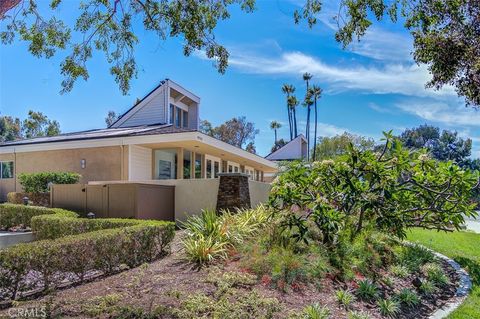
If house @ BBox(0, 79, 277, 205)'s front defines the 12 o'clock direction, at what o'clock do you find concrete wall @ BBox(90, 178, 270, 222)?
The concrete wall is roughly at 1 o'clock from the house.

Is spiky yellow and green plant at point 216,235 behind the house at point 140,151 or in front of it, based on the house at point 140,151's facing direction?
in front

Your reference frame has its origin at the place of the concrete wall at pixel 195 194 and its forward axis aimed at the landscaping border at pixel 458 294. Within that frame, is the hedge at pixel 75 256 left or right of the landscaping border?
right

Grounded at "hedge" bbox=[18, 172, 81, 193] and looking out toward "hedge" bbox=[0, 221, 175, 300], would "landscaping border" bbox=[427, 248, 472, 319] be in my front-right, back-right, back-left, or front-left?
front-left

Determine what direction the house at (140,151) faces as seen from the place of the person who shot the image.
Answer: facing the viewer and to the right of the viewer

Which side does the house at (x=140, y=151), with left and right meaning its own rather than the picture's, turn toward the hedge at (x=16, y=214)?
right

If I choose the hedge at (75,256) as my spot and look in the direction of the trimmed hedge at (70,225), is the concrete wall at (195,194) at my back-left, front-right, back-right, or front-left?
front-right

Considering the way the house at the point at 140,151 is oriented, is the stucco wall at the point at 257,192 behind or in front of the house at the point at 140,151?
in front

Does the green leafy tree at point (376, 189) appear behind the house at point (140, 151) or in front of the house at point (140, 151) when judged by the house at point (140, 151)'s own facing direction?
in front

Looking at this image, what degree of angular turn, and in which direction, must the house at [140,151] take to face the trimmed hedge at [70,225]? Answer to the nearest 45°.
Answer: approximately 45° to its right
